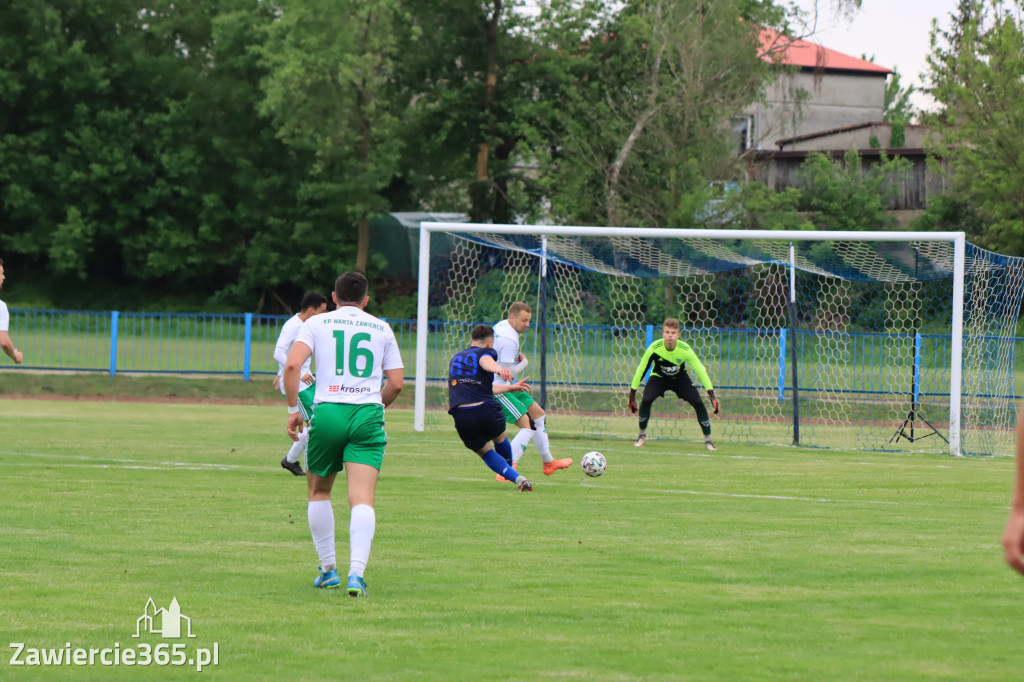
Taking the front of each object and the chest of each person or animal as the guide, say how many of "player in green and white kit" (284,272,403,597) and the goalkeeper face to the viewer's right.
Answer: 0

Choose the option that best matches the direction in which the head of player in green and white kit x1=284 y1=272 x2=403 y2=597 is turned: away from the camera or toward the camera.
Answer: away from the camera

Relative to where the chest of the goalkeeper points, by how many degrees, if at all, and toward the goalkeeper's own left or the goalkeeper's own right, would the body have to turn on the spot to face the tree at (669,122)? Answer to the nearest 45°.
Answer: approximately 180°

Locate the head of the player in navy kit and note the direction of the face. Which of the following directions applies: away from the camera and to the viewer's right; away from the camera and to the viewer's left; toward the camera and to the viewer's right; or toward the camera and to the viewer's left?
away from the camera and to the viewer's right

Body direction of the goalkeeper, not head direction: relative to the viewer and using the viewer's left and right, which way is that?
facing the viewer

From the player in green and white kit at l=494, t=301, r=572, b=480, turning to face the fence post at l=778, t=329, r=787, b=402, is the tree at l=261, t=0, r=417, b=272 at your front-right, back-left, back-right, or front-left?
front-left

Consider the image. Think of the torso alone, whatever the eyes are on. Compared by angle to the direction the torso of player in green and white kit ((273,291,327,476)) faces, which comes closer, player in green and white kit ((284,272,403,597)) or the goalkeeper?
the goalkeeper

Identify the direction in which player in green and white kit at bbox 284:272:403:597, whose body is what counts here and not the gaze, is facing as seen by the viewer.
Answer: away from the camera

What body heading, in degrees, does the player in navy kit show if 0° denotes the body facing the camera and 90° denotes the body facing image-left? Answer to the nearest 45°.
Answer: approximately 225°

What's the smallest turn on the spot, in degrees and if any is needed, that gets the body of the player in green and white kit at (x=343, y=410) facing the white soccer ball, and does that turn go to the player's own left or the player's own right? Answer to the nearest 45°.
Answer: approximately 45° to the player's own right

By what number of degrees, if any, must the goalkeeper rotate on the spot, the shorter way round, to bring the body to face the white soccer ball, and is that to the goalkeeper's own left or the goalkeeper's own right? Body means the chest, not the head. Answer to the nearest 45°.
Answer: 0° — they already face it

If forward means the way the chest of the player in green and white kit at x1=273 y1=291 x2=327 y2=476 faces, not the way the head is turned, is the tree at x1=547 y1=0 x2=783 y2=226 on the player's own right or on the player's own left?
on the player's own left

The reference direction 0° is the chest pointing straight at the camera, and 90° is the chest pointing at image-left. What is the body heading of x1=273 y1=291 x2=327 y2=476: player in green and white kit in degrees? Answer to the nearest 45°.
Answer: approximately 270°

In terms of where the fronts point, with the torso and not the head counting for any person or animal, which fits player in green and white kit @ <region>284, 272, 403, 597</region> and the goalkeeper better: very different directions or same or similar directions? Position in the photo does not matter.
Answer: very different directions
